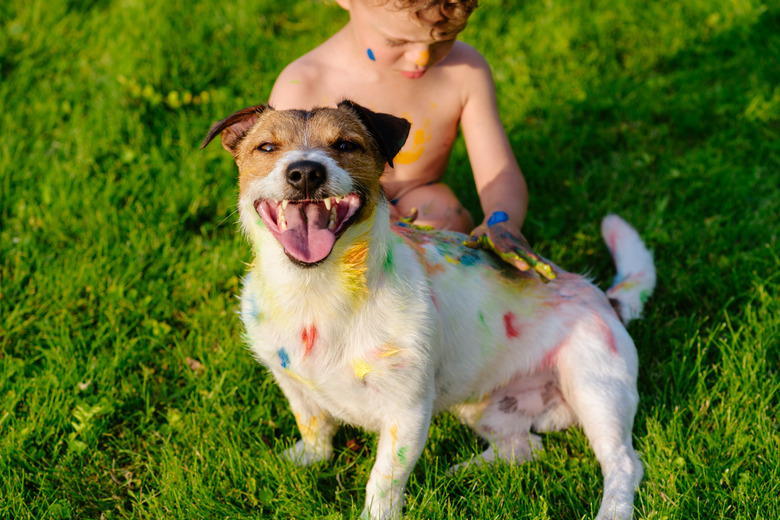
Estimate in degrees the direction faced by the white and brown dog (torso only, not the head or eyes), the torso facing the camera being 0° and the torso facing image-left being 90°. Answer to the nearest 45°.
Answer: approximately 45°

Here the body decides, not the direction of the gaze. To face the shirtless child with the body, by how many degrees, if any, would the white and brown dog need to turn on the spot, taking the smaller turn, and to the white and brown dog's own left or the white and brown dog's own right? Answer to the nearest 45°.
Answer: approximately 135° to the white and brown dog's own right
